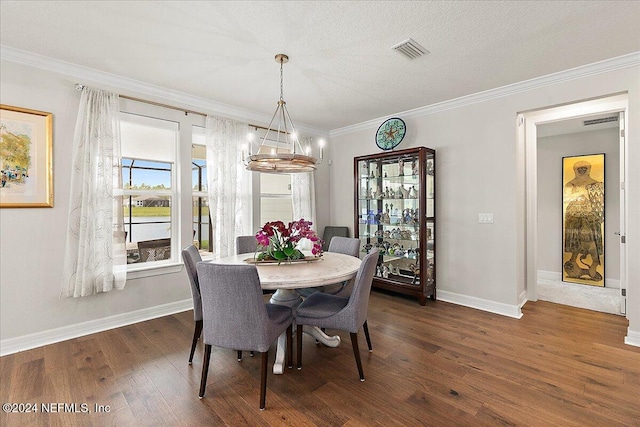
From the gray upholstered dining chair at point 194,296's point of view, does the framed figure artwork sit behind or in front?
in front

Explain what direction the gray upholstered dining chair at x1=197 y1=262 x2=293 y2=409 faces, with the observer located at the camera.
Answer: facing away from the viewer and to the right of the viewer

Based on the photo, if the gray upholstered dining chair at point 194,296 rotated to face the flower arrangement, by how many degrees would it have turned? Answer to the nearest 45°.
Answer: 0° — it already faces it

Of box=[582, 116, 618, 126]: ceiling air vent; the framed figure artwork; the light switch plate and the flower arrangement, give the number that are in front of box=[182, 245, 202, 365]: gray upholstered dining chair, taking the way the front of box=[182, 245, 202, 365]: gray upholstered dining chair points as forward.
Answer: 4

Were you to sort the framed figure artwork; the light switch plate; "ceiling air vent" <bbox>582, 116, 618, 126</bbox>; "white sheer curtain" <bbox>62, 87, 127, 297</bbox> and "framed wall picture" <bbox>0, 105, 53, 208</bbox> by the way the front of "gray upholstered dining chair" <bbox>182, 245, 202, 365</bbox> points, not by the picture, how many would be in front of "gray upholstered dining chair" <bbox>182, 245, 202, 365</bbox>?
3

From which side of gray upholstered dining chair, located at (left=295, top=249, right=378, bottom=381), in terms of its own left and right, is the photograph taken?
left

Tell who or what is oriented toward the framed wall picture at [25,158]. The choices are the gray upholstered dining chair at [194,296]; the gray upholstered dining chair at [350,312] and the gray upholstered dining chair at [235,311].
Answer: the gray upholstered dining chair at [350,312]

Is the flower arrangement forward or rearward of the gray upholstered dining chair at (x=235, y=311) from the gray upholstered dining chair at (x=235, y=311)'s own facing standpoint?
forward

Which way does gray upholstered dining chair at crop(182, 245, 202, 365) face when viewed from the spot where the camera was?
facing to the right of the viewer

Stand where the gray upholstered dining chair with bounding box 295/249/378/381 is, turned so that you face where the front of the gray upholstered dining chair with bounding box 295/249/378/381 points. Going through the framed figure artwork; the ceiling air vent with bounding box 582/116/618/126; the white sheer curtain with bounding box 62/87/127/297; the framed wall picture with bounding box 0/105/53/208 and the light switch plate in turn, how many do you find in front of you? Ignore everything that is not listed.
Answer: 2

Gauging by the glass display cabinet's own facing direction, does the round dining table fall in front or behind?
in front

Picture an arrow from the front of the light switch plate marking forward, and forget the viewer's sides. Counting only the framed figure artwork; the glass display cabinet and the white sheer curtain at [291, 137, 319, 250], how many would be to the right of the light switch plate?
2

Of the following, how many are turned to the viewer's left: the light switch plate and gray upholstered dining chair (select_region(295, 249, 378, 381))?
1

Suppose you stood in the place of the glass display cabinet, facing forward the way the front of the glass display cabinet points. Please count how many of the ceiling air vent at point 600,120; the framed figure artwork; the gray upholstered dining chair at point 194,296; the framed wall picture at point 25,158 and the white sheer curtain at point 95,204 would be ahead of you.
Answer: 3

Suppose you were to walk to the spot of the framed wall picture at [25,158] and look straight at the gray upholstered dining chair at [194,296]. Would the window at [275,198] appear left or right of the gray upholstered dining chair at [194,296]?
left
